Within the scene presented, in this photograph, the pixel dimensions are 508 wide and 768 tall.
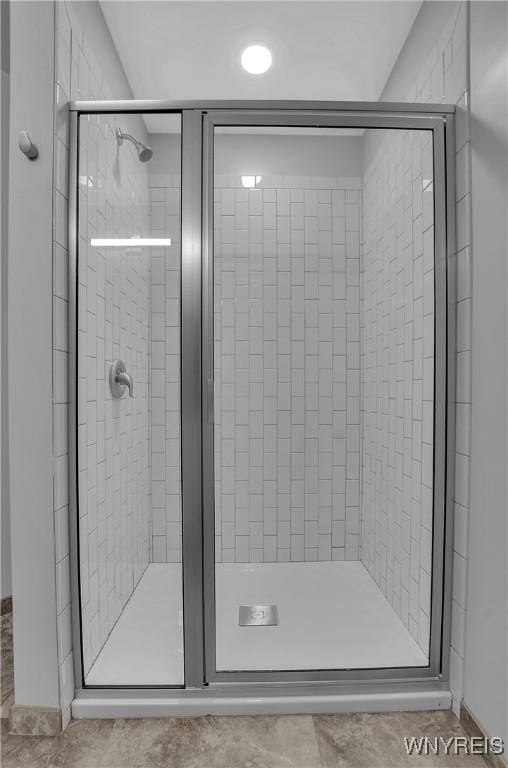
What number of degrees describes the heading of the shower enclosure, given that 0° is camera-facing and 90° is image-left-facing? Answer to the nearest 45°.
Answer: approximately 0°
